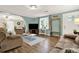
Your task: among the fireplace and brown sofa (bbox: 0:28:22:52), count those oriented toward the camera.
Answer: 1

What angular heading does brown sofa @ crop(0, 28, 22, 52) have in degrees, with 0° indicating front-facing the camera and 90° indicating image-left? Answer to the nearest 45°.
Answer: approximately 225°
